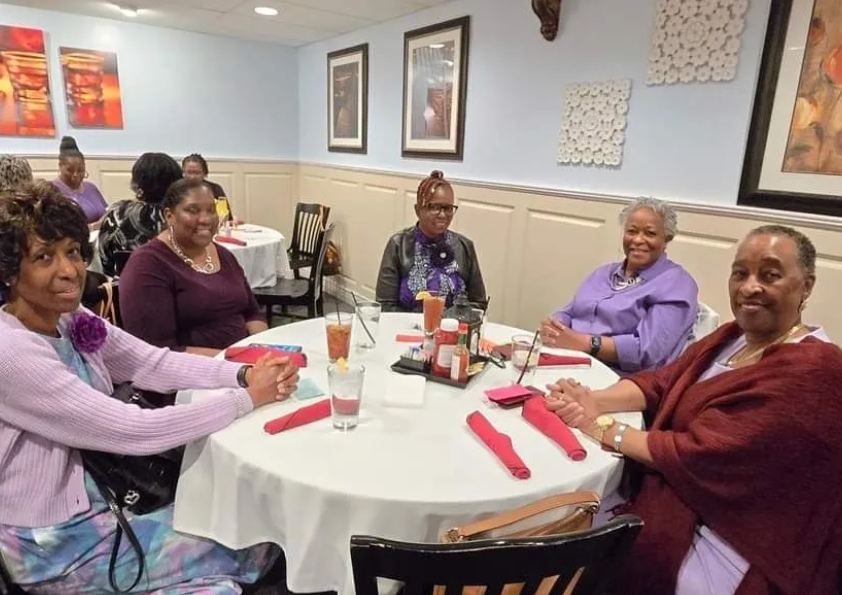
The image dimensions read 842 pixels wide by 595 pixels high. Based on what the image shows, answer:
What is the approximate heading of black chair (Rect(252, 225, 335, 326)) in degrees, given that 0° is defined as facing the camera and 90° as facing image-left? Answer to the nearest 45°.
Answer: approximately 90°

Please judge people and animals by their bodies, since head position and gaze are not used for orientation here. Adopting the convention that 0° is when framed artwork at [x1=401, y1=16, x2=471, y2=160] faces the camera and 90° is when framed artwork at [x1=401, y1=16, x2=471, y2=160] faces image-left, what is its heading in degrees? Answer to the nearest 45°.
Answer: approximately 45°

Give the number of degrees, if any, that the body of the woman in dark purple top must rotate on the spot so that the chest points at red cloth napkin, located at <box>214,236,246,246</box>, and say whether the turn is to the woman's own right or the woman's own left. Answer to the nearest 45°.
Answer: approximately 135° to the woman's own left

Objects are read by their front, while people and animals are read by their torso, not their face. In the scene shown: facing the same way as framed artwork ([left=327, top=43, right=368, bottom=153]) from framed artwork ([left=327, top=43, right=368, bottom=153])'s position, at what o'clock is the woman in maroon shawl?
The woman in maroon shawl is roughly at 10 o'clock from the framed artwork.

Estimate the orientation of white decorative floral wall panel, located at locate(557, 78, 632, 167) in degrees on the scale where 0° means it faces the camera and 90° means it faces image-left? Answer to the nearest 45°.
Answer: approximately 45°

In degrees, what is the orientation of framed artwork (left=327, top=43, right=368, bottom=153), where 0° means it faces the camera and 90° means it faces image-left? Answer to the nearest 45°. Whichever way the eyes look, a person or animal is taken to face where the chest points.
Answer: approximately 45°

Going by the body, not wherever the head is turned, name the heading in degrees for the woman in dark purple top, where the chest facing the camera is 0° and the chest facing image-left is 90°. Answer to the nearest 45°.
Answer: approximately 315°

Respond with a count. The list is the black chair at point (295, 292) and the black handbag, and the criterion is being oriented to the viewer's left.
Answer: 1
